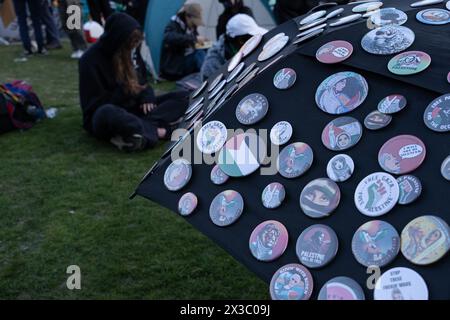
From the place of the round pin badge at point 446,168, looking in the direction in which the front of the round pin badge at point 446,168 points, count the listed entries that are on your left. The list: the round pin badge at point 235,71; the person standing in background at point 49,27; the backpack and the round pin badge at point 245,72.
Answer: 0

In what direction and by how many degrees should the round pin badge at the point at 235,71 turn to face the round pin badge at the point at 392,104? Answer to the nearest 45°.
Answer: approximately 135° to its left

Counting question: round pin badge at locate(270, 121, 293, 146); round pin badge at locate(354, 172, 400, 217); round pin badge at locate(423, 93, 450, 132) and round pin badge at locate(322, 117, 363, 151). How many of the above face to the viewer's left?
0

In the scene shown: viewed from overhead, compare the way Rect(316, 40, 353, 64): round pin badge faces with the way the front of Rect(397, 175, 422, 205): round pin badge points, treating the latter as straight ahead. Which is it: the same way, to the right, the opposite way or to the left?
the same way

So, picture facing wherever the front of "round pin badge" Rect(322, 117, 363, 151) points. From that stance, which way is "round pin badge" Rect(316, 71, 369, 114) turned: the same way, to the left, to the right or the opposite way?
the same way

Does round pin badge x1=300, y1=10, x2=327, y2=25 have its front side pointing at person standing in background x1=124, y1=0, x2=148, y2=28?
no

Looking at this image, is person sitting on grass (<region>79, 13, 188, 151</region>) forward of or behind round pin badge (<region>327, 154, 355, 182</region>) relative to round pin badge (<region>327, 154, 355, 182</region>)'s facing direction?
behind

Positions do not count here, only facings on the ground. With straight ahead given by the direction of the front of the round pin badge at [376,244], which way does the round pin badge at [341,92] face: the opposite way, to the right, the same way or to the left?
the same way

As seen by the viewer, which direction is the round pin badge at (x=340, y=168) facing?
toward the camera

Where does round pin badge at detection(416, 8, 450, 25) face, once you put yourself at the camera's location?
facing the viewer

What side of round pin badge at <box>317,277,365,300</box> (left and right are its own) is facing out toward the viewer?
front

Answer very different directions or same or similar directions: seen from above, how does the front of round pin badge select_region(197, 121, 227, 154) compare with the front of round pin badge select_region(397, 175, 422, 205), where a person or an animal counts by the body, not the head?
same or similar directions
